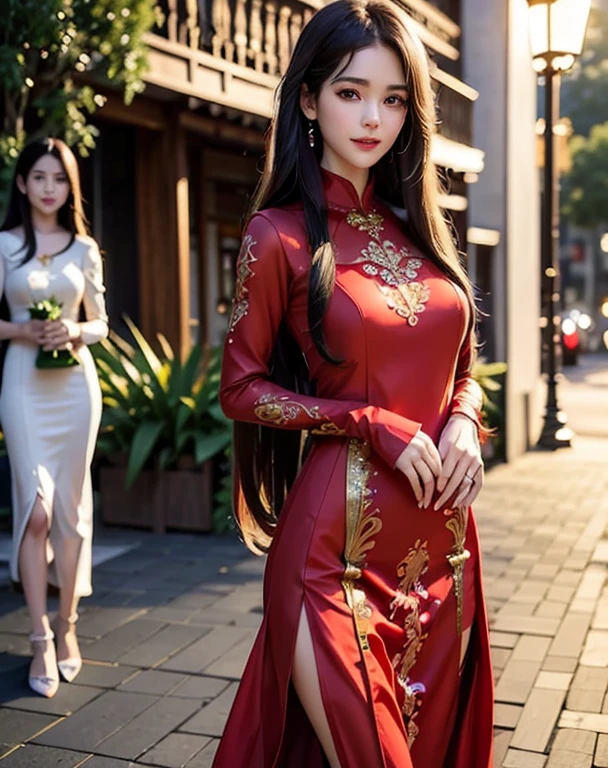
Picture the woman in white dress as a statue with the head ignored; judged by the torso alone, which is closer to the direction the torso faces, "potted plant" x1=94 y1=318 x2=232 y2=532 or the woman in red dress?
the woman in red dress

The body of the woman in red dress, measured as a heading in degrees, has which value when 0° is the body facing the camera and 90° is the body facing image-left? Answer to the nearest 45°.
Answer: approximately 315°

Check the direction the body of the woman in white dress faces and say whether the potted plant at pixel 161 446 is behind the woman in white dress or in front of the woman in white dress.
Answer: behind

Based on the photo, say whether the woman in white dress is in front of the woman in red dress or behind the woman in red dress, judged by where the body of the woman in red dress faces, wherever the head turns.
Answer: behind

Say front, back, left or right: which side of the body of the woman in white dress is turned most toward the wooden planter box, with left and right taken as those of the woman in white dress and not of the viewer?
back

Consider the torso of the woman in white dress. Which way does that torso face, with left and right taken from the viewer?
facing the viewer

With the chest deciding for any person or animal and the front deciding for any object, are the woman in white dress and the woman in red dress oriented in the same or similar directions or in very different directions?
same or similar directions

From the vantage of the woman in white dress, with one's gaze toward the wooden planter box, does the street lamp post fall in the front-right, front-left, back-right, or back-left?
front-right

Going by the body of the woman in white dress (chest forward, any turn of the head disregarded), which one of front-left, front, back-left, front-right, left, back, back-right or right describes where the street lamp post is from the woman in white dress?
back-left

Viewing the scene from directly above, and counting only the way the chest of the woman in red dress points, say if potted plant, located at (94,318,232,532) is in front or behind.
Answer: behind

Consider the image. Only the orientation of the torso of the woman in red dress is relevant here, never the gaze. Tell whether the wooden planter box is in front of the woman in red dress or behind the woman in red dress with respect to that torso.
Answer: behind

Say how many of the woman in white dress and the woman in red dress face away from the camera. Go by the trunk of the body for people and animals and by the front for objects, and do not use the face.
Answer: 0
